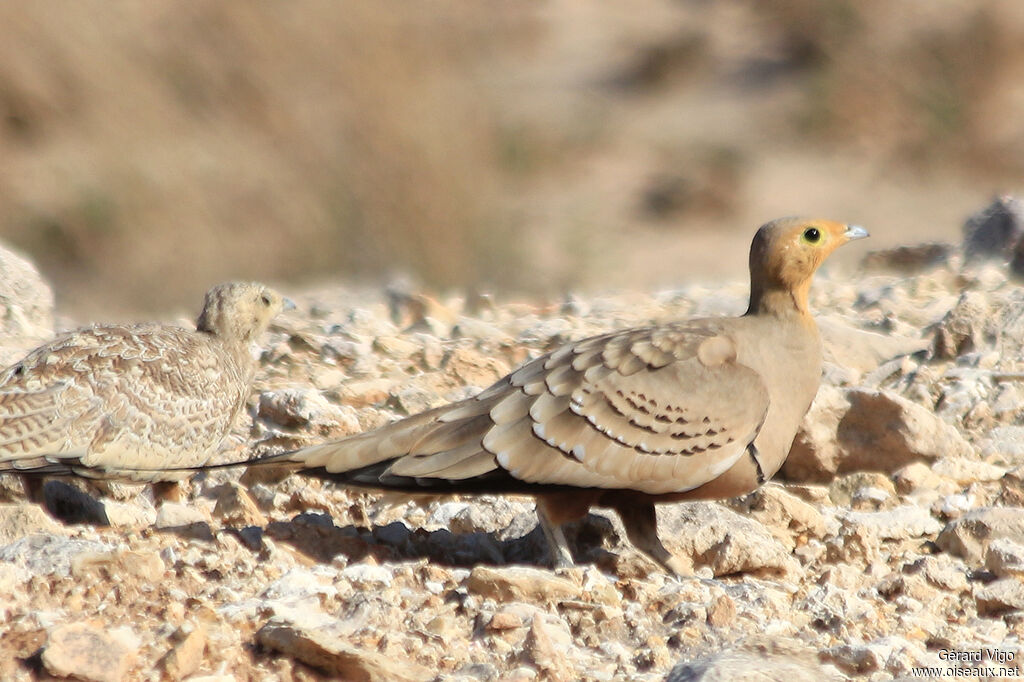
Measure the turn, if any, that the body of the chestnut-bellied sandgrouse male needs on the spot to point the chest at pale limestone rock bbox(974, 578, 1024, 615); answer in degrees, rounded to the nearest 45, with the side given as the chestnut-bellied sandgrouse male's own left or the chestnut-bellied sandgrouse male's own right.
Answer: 0° — it already faces it

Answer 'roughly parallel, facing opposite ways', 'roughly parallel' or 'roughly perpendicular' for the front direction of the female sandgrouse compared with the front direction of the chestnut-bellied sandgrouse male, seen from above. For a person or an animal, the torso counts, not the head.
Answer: roughly parallel

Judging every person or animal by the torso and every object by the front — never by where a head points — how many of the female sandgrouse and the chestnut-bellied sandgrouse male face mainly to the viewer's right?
2

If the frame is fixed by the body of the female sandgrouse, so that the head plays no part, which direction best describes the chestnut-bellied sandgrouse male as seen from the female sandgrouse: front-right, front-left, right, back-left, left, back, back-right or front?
front-right

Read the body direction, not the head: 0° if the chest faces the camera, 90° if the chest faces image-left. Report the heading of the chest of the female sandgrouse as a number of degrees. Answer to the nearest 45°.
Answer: approximately 270°

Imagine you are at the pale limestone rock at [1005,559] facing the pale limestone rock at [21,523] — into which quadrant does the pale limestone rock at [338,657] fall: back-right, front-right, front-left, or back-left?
front-left

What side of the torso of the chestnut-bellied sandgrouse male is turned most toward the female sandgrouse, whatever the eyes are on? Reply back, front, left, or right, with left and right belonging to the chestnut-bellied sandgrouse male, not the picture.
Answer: back

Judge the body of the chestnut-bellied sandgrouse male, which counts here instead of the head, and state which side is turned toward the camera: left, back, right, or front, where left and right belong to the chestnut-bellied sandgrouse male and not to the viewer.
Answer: right

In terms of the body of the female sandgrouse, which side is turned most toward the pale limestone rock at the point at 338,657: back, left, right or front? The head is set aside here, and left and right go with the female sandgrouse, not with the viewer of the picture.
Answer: right

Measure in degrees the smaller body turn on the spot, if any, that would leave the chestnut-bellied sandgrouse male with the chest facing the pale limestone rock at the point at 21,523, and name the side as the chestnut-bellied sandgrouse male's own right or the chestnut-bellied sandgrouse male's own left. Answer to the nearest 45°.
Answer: approximately 180°

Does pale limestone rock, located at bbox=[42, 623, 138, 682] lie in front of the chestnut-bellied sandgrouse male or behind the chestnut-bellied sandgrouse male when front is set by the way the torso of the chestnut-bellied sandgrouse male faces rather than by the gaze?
behind
